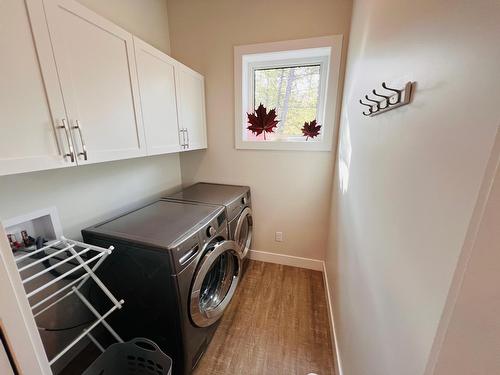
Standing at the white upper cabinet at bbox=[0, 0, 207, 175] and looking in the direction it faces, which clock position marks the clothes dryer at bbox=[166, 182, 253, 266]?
The clothes dryer is roughly at 10 o'clock from the white upper cabinet.

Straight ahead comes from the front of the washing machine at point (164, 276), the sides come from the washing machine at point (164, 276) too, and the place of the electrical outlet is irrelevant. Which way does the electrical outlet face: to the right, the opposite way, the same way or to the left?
to the right

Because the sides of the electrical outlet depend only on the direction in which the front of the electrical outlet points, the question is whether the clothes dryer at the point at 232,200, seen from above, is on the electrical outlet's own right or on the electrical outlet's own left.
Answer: on the electrical outlet's own right

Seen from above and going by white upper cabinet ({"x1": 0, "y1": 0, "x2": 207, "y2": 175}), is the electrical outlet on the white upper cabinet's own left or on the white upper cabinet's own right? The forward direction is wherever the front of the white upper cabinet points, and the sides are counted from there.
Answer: on the white upper cabinet's own left

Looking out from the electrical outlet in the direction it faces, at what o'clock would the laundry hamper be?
The laundry hamper is roughly at 1 o'clock from the electrical outlet.

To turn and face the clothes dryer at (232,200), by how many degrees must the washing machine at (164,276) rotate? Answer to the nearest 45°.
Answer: approximately 90° to its left

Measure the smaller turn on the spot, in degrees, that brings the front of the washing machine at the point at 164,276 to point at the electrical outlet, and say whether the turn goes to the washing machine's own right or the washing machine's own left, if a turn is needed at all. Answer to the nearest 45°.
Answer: approximately 90° to the washing machine's own left

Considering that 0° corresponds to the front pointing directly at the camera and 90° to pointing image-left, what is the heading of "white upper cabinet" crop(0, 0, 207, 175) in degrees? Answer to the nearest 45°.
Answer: approximately 315°

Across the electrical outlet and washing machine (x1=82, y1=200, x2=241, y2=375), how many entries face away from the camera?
0

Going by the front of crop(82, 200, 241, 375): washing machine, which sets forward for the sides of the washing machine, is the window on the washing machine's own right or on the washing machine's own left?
on the washing machine's own left

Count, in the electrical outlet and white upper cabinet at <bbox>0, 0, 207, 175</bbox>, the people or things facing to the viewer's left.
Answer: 0

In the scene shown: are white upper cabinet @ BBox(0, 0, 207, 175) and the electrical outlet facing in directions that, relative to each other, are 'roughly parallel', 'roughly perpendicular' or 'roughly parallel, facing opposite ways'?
roughly perpendicular

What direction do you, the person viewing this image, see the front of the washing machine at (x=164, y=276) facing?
facing the viewer and to the right of the viewer
